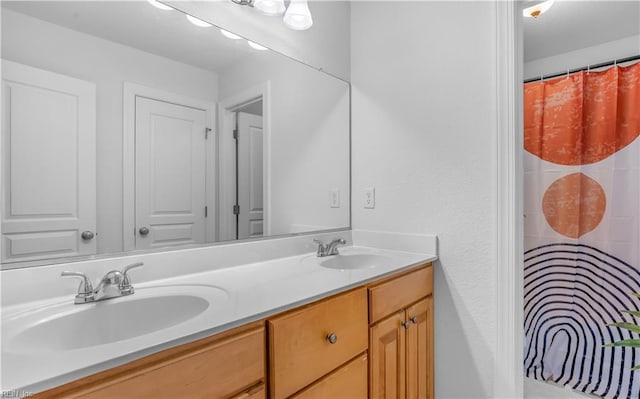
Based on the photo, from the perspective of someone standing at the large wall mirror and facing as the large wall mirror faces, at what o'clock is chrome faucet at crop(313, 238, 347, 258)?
The chrome faucet is roughly at 10 o'clock from the large wall mirror.

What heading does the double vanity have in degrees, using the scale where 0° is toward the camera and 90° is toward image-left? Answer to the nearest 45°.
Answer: approximately 315°

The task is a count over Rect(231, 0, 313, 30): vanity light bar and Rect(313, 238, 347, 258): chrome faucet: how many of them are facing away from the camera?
0

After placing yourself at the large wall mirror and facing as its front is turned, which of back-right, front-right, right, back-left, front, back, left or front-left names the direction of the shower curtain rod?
front-left

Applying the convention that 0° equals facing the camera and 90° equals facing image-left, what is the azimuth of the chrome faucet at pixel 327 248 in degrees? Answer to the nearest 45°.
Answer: approximately 315°

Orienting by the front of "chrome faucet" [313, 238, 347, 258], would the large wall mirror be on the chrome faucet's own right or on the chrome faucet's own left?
on the chrome faucet's own right

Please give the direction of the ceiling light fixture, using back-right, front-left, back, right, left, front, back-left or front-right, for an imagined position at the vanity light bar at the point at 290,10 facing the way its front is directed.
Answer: front-left
